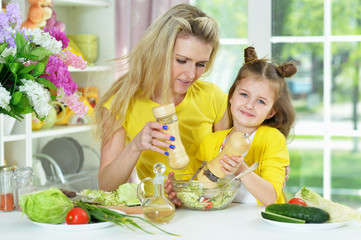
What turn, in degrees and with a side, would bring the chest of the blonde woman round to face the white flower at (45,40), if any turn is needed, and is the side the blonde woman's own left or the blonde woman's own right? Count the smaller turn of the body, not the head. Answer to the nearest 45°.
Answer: approximately 90° to the blonde woman's own right

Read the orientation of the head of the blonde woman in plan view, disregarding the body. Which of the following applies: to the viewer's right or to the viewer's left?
to the viewer's right

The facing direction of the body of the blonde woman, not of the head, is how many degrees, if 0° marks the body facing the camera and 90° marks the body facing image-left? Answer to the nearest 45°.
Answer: approximately 315°

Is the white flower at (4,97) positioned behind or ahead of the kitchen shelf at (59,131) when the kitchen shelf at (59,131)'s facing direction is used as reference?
ahead

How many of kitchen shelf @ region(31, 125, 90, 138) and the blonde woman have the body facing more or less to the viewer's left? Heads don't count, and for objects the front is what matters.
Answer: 0

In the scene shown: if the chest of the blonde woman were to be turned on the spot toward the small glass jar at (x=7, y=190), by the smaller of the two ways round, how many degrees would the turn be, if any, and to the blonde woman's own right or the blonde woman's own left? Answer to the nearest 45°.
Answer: approximately 90° to the blonde woman's own right

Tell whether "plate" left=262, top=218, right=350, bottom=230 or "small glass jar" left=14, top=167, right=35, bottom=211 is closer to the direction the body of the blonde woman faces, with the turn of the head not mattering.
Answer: the plate

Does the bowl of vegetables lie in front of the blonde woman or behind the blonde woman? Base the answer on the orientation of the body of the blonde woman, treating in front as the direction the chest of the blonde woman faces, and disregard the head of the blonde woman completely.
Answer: in front

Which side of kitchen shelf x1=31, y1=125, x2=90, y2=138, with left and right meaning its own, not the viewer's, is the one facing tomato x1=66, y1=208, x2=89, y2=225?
front

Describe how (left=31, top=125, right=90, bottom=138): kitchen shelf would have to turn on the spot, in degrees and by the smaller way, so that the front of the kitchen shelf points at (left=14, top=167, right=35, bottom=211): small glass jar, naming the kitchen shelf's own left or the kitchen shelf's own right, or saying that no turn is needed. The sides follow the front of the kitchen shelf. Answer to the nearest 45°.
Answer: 0° — it already faces it

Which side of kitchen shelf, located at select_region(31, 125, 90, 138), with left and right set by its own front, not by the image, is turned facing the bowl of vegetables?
front
